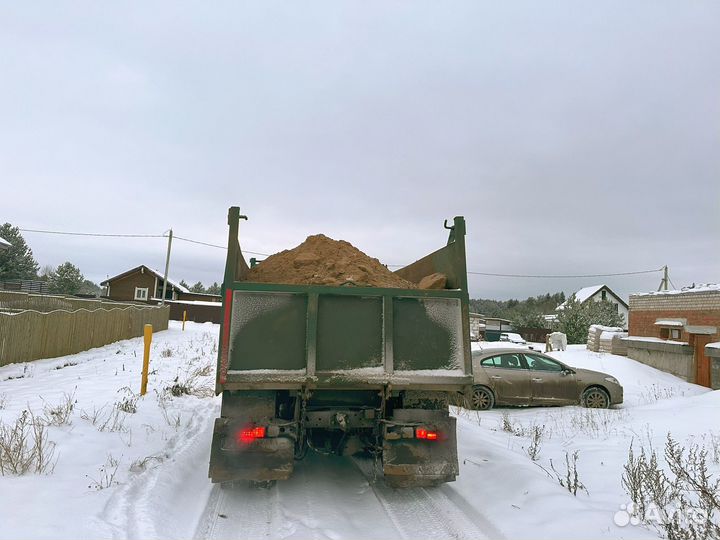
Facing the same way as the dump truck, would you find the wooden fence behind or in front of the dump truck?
in front

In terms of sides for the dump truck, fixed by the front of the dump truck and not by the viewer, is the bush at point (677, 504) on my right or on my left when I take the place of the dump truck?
on my right

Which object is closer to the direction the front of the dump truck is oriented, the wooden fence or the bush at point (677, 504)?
the wooden fence

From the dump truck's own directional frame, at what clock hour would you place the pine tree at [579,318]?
The pine tree is roughly at 1 o'clock from the dump truck.

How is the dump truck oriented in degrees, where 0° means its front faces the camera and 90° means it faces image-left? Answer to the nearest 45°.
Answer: approximately 180°
